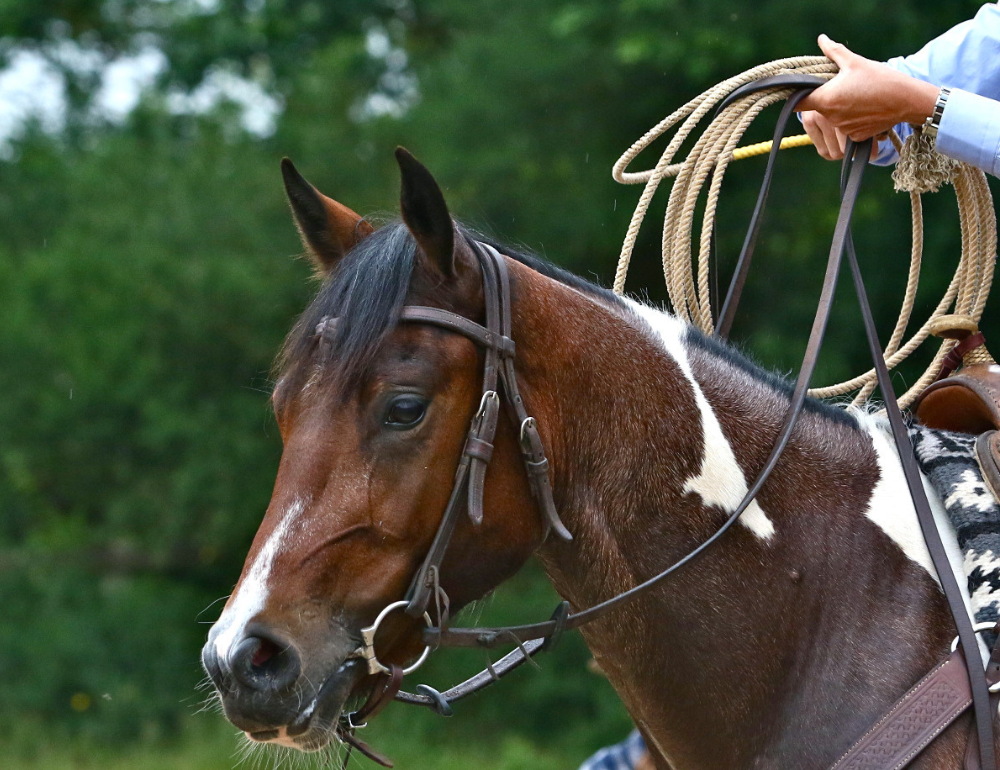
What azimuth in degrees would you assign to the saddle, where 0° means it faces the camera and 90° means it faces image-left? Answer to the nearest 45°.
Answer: approximately 45°
